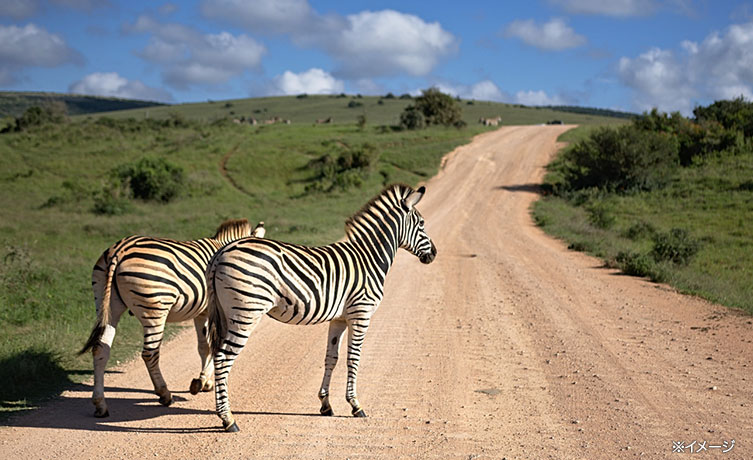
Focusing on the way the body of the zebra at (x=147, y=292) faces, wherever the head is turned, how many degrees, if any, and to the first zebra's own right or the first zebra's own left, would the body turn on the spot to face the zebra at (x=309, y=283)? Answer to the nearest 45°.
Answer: approximately 90° to the first zebra's own right

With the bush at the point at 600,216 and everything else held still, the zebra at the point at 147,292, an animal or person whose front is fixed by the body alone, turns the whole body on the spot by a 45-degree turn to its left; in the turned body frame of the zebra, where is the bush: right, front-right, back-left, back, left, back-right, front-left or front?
front-right

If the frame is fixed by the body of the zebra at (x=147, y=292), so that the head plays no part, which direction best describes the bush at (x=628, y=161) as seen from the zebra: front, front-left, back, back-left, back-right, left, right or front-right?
front

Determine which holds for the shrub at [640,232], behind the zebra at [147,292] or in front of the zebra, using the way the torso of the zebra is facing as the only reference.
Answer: in front

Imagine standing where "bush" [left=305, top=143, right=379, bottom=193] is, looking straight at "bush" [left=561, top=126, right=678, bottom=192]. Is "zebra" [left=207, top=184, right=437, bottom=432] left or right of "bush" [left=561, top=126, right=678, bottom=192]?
right

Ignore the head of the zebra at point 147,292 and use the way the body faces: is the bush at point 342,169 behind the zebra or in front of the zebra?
in front

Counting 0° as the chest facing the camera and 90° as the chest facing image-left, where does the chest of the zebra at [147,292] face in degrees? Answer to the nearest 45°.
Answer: approximately 225°

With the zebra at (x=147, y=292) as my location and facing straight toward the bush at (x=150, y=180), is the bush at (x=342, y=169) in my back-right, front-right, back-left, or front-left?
front-right

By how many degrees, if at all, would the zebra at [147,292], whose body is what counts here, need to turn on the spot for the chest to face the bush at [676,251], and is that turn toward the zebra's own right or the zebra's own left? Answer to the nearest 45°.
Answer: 0° — it already faces it

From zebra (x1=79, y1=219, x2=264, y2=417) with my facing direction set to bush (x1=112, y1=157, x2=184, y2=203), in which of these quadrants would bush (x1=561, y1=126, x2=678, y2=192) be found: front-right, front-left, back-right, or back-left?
front-right

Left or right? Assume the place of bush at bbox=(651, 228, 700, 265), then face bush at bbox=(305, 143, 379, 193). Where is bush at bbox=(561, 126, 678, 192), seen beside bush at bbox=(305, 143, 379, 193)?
right

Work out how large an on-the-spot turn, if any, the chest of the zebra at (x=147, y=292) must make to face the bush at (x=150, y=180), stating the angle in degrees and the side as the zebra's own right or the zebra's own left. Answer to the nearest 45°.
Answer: approximately 45° to the zebra's own left
